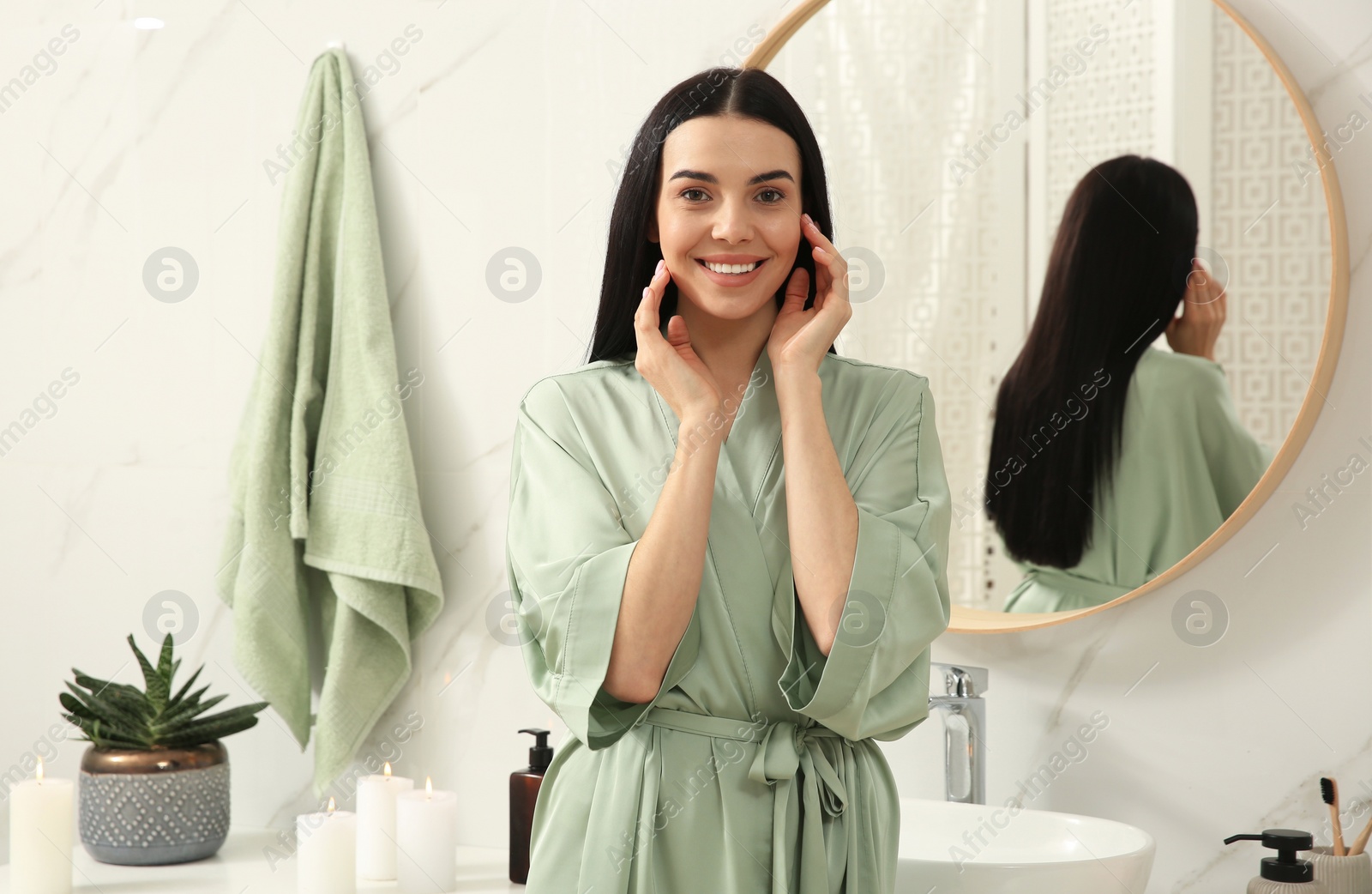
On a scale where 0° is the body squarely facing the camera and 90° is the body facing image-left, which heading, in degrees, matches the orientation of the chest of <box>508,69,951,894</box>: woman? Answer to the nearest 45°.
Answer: approximately 0°

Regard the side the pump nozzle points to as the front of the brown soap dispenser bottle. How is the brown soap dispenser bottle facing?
to the viewer's left

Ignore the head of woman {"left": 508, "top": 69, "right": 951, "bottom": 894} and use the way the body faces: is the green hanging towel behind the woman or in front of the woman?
behind

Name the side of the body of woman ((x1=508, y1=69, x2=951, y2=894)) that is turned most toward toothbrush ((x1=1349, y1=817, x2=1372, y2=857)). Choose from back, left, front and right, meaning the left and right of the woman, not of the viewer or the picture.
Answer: left

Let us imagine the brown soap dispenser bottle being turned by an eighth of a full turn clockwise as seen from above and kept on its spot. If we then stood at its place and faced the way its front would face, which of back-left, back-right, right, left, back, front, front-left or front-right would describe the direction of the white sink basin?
back

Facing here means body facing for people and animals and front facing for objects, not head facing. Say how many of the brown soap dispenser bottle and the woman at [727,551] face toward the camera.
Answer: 1

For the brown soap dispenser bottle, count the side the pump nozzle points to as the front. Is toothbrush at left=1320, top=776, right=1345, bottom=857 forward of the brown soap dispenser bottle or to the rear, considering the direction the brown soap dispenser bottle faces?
to the rear
